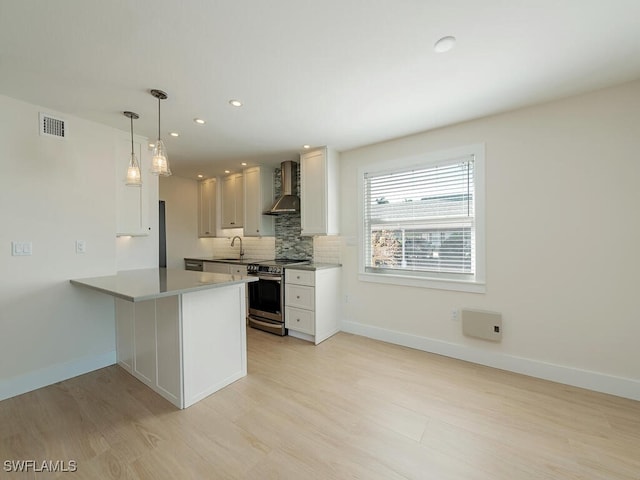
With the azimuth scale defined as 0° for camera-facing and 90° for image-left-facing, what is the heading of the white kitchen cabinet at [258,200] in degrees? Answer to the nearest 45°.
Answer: approximately 45°

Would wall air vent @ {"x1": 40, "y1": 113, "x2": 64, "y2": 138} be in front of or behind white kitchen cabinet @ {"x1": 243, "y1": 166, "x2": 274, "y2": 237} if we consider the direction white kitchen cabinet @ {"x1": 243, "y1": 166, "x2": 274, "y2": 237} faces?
in front

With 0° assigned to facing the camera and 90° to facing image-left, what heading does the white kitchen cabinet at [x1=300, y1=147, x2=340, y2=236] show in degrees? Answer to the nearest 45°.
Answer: approximately 45°

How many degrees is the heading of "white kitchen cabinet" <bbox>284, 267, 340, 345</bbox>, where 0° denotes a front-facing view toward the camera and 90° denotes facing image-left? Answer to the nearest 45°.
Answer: approximately 45°

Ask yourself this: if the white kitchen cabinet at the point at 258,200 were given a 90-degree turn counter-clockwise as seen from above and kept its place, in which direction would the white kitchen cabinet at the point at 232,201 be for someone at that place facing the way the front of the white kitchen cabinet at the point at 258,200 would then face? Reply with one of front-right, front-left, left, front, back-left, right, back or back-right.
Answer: back

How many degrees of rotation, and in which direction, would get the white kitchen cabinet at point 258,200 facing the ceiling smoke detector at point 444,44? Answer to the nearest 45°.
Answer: approximately 45° to its left

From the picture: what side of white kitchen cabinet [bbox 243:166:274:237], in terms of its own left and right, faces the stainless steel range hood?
left

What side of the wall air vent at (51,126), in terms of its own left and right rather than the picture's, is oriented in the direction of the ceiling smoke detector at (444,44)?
front

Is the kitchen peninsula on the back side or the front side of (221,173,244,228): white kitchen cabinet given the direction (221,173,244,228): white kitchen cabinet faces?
on the front side

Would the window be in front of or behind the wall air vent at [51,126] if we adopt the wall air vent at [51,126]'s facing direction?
in front
